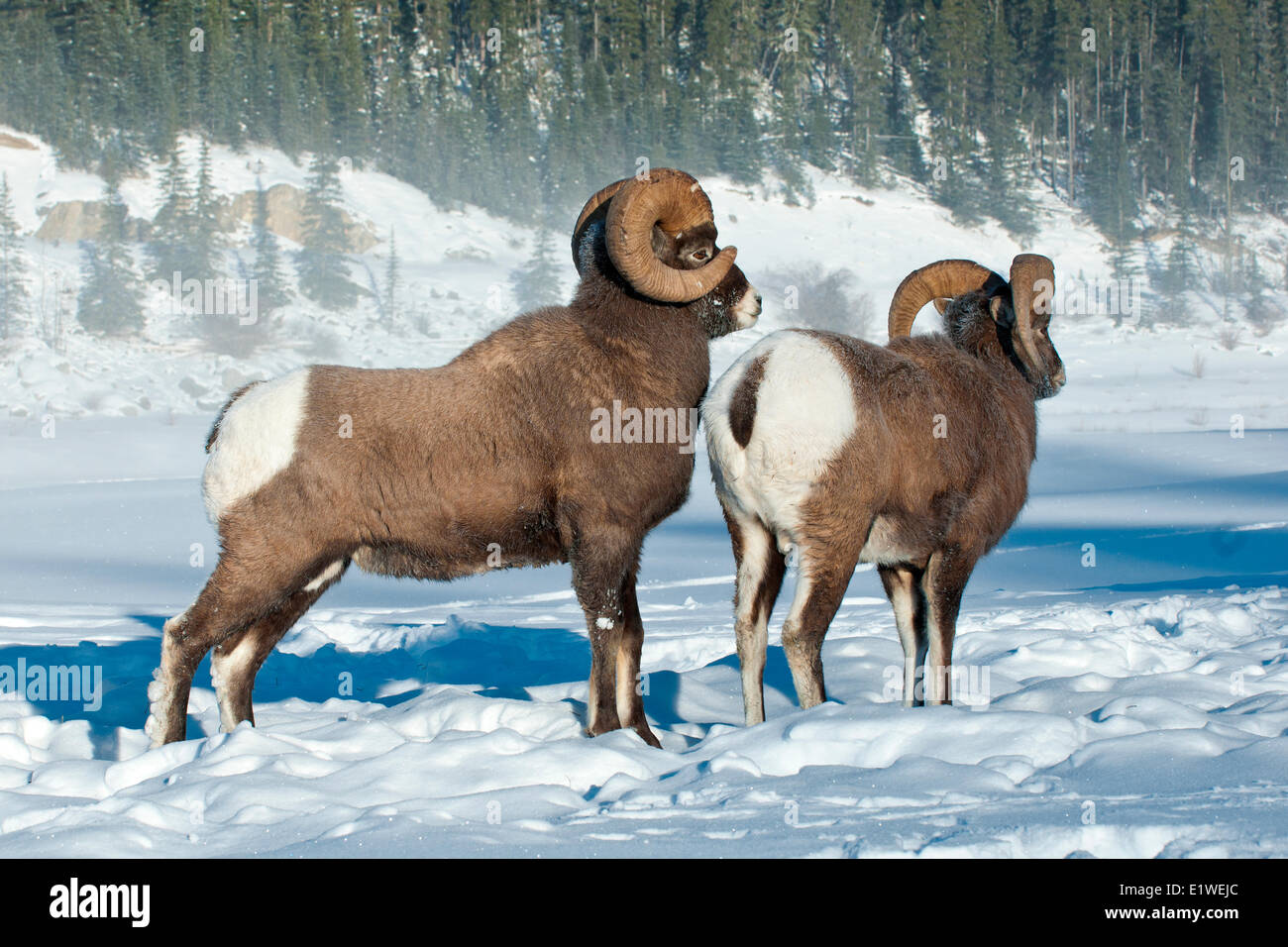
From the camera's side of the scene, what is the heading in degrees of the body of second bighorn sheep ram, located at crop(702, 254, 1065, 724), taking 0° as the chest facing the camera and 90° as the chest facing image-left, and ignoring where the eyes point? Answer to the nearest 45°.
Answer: approximately 225°

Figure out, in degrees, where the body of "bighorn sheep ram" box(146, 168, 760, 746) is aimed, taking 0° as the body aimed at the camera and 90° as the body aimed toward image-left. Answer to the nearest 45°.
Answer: approximately 270°

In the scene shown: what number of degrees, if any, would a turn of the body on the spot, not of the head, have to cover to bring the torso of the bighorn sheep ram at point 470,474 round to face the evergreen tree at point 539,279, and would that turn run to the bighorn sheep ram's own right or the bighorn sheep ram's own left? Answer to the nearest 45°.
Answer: approximately 90° to the bighorn sheep ram's own left

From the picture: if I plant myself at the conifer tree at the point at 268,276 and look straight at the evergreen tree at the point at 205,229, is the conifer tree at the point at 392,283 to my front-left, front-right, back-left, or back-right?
back-right

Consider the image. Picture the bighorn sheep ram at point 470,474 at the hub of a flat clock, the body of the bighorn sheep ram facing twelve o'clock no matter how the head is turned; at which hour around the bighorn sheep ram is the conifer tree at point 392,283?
The conifer tree is roughly at 9 o'clock from the bighorn sheep ram.

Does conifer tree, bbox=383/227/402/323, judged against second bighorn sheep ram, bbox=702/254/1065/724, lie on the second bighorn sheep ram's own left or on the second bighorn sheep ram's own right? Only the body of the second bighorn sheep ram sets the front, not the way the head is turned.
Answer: on the second bighorn sheep ram's own left

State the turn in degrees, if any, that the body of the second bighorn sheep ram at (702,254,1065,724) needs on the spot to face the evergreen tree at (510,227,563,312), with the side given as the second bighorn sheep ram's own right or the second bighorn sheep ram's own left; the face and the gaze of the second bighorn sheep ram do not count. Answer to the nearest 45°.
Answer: approximately 45° to the second bighorn sheep ram's own left

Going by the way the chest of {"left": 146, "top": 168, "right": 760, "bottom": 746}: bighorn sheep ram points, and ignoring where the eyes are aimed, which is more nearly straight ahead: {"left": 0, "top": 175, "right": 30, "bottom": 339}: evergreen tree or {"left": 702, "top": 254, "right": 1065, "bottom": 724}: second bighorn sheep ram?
the second bighorn sheep ram

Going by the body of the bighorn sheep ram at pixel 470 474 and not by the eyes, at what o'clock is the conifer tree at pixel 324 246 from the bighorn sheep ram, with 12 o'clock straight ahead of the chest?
The conifer tree is roughly at 9 o'clock from the bighorn sheep ram.

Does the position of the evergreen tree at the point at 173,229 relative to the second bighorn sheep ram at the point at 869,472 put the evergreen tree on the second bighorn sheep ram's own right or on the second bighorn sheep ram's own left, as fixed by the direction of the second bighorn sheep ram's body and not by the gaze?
on the second bighorn sheep ram's own left

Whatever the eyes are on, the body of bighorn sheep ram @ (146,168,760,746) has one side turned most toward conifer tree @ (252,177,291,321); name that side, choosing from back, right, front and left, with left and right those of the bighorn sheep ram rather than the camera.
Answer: left
